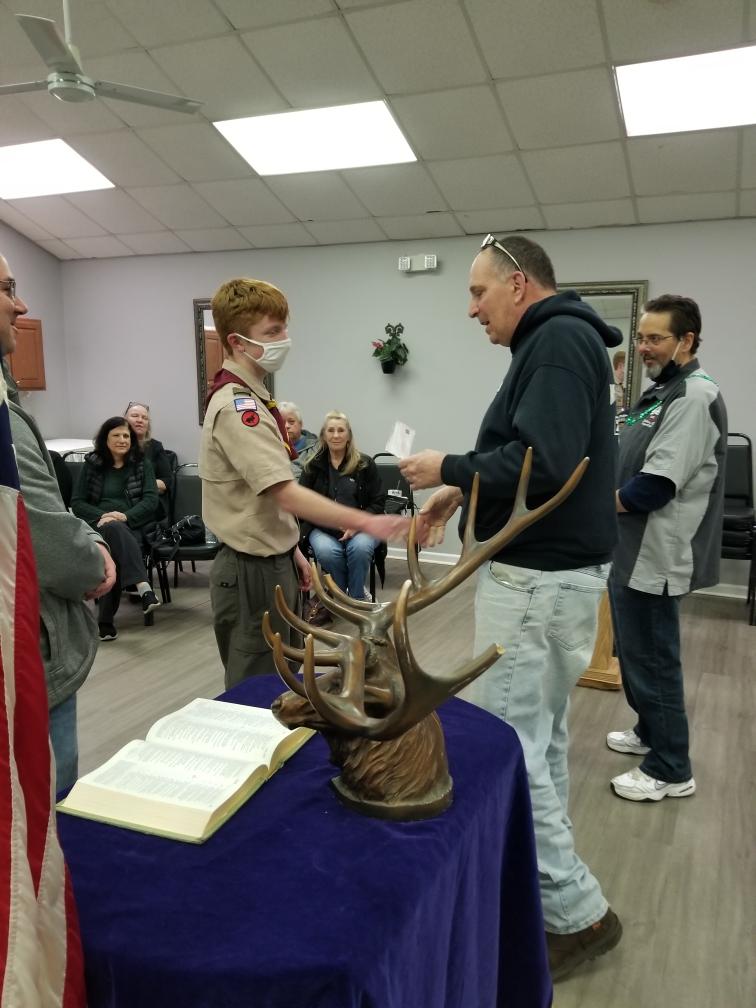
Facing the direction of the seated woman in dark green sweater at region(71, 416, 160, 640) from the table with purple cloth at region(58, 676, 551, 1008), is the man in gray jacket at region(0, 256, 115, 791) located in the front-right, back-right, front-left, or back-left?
front-left

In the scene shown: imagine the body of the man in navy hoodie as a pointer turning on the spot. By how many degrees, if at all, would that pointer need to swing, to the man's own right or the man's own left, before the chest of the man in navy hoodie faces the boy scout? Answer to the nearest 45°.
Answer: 0° — they already face them

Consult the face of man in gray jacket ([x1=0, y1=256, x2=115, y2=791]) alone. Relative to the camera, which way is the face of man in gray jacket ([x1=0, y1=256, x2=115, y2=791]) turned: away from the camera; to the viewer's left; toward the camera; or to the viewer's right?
to the viewer's right

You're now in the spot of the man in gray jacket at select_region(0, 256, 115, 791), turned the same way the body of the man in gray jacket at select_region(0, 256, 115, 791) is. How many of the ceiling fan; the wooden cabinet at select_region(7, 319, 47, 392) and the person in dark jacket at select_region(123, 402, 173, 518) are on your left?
3

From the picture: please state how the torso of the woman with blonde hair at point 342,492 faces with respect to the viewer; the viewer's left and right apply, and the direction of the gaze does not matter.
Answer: facing the viewer

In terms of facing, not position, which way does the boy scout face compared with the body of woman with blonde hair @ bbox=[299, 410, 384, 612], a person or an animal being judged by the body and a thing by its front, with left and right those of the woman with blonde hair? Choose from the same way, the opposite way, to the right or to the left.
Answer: to the left

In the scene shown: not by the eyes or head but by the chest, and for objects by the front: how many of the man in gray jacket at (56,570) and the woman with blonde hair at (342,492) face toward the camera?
1

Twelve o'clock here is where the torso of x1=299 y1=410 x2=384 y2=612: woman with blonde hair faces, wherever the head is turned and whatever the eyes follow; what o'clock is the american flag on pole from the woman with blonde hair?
The american flag on pole is roughly at 12 o'clock from the woman with blonde hair.

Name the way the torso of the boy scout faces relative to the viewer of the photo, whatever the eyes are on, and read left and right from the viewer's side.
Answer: facing to the right of the viewer

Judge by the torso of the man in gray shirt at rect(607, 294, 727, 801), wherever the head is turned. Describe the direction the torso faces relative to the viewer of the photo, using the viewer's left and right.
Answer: facing to the left of the viewer

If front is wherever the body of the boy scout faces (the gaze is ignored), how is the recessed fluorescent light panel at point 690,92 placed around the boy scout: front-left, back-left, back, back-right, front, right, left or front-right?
front-left

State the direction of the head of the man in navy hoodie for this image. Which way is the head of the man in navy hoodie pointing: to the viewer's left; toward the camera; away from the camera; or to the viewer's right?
to the viewer's left

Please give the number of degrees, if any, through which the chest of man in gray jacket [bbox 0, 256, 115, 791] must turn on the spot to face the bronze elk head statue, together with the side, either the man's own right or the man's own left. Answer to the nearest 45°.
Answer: approximately 45° to the man's own right
